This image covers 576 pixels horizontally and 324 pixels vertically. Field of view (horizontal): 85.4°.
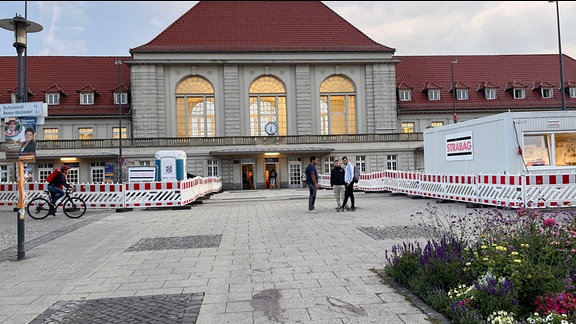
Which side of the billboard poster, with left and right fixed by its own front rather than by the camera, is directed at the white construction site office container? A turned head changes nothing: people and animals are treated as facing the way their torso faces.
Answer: left

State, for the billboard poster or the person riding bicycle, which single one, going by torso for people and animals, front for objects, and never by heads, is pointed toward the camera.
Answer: the billboard poster

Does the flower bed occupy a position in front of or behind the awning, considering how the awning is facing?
in front

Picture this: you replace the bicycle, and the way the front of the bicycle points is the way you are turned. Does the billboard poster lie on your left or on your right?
on your right

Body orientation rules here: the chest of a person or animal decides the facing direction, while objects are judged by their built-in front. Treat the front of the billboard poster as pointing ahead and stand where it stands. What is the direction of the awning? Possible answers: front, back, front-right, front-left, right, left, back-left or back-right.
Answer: back-left

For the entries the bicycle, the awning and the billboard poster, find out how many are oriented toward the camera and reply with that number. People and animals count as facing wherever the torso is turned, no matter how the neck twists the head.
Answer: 2

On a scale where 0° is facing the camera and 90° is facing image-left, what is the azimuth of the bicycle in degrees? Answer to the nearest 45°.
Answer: approximately 270°

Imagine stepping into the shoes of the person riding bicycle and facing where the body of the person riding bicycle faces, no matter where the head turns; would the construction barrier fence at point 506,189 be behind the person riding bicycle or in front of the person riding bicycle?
in front

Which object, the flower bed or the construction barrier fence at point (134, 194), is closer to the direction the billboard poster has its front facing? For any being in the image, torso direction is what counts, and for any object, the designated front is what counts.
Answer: the flower bed

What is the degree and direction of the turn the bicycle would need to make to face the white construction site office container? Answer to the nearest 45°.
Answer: approximately 45° to its right

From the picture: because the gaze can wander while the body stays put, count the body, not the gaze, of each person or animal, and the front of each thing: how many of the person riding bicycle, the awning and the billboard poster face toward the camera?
2

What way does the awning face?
toward the camera
